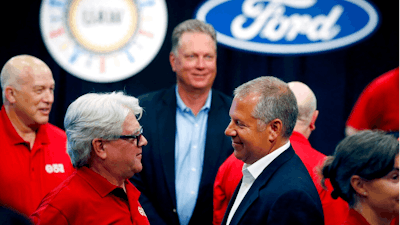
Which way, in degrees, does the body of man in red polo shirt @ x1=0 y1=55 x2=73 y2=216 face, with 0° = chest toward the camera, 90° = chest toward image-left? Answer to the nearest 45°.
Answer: approximately 315°

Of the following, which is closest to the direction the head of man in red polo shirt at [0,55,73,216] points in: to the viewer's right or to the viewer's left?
to the viewer's right

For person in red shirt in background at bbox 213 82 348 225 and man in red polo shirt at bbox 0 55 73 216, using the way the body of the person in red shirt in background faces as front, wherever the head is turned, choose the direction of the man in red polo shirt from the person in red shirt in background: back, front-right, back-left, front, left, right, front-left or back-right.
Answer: left

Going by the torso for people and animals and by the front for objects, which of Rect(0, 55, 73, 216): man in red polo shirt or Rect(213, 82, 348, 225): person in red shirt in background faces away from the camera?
the person in red shirt in background

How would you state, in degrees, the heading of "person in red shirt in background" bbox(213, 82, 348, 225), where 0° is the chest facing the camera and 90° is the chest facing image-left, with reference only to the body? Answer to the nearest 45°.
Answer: approximately 180°

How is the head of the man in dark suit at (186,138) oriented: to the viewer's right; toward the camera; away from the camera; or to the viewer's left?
toward the camera

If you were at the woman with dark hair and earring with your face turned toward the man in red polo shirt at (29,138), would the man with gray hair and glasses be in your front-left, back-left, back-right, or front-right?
front-left
